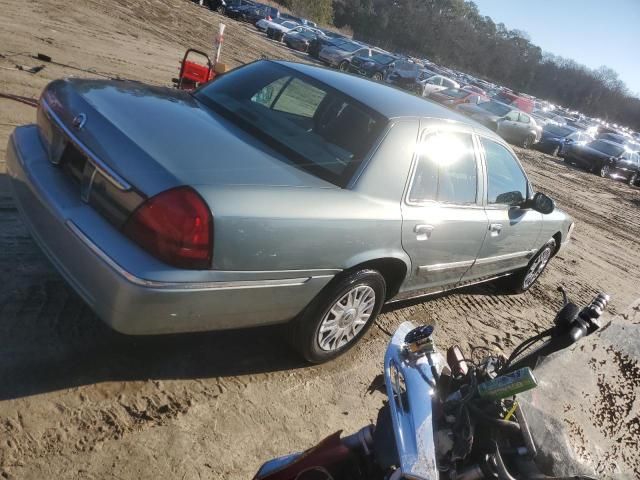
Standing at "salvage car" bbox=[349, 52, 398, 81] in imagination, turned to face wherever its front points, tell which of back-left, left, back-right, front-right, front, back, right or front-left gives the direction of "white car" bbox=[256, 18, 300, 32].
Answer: right

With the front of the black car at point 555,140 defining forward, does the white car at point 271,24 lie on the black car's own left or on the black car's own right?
on the black car's own right

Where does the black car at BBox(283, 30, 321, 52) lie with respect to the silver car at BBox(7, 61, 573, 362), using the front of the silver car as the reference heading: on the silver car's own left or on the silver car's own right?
on the silver car's own left

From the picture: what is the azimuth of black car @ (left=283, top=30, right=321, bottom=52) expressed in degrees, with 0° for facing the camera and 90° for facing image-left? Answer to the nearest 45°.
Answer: approximately 45°

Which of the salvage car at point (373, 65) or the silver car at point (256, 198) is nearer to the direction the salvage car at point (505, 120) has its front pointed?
the silver car

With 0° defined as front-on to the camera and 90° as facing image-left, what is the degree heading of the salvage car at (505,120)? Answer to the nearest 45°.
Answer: approximately 45°

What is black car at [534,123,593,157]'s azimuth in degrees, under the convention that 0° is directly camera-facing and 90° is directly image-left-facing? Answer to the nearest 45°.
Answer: approximately 45°

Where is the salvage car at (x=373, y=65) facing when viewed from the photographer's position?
facing the viewer and to the left of the viewer

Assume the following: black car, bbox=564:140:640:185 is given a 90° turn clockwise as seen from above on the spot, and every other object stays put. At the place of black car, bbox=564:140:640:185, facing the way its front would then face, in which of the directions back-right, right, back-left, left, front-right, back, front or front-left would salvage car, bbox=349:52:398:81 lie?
front-left

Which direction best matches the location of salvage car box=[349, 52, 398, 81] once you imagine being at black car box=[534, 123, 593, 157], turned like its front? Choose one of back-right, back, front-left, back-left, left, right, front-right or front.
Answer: front-right

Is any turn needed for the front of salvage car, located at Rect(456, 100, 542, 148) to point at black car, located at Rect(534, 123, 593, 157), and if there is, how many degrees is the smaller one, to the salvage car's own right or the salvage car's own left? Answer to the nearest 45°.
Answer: approximately 180°

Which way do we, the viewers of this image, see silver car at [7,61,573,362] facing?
facing away from the viewer and to the right of the viewer

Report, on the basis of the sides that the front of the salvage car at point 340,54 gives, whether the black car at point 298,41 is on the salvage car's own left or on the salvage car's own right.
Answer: on the salvage car's own right
